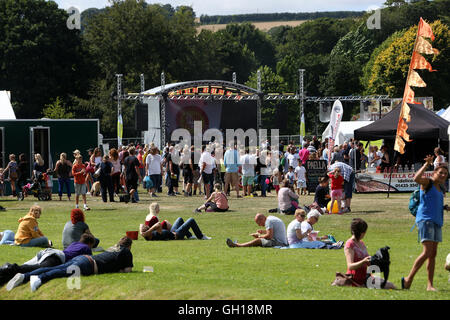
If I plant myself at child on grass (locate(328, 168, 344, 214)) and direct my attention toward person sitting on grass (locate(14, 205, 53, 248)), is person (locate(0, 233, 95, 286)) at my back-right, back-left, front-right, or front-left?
front-left

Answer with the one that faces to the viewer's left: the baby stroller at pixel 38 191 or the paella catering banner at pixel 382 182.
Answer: the baby stroller

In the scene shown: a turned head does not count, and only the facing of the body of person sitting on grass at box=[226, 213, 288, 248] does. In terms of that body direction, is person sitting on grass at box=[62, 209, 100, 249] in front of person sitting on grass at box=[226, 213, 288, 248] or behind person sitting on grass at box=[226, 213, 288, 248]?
in front

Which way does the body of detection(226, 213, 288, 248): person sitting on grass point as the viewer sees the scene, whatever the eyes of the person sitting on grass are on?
to the viewer's left

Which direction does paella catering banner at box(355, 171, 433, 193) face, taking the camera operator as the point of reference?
facing the viewer

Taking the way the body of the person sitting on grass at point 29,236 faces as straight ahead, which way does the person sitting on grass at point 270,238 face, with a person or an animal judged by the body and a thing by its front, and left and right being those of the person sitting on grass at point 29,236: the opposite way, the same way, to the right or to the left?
the opposite way

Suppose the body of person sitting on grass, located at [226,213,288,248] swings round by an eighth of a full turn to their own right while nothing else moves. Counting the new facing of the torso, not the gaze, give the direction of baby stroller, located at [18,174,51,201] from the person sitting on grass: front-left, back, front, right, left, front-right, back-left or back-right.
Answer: front

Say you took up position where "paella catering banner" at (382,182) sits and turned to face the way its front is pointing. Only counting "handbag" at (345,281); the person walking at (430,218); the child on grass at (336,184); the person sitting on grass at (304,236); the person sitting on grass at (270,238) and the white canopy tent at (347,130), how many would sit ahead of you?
5

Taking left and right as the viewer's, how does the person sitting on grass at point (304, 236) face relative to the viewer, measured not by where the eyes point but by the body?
facing to the right of the viewer

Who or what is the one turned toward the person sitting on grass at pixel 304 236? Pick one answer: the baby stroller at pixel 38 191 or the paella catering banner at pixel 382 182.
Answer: the paella catering banner

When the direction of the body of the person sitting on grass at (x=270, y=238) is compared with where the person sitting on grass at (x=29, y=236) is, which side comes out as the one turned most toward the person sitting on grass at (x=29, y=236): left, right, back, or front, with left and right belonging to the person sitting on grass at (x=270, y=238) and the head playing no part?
front

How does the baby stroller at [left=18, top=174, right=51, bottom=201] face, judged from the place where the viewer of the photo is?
facing to the left of the viewer
